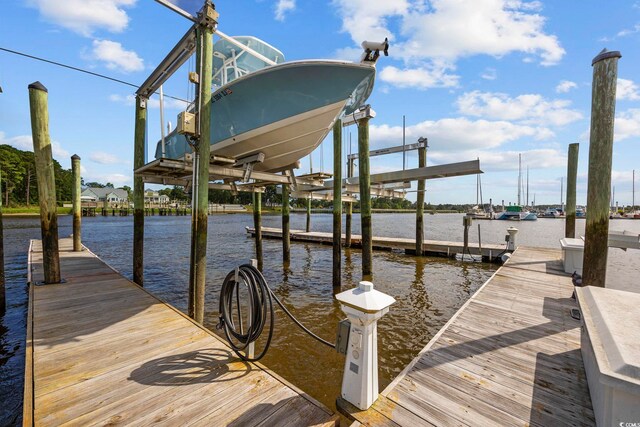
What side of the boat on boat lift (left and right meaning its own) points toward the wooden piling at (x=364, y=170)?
left

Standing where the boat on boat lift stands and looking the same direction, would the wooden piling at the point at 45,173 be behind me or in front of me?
behind

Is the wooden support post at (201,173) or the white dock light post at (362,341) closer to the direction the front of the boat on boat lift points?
the white dock light post

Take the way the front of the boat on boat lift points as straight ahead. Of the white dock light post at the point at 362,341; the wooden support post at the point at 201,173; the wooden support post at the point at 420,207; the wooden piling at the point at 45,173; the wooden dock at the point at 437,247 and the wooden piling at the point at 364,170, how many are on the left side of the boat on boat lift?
3

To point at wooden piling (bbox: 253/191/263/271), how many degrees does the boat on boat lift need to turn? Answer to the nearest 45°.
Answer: approximately 135° to its left

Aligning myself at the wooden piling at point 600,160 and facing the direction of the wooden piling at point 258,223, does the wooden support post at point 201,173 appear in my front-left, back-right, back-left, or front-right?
front-left

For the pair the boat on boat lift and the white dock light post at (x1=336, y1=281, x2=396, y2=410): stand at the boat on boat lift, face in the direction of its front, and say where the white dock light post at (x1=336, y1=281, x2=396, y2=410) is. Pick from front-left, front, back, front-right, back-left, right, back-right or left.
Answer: front-right

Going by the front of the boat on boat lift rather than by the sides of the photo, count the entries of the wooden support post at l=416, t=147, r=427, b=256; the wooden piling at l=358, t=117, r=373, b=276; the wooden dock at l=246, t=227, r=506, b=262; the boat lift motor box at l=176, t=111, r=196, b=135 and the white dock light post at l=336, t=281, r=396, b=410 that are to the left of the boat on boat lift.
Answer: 3

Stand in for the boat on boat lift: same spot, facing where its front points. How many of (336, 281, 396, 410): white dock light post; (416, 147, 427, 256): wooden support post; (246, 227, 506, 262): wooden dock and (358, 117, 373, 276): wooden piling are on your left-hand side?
3

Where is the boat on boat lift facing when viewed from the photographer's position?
facing the viewer and to the right of the viewer

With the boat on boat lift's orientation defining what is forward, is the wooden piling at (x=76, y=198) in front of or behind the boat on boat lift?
behind

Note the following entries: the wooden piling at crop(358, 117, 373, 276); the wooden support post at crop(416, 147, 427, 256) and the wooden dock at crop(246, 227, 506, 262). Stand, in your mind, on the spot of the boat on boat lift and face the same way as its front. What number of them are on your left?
3

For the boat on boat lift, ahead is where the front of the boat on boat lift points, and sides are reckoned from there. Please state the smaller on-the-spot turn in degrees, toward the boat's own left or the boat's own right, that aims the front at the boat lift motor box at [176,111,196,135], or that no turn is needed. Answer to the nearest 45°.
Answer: approximately 90° to the boat's own right

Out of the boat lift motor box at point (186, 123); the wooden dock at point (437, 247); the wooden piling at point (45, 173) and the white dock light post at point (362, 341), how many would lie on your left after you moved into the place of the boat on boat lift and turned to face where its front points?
1

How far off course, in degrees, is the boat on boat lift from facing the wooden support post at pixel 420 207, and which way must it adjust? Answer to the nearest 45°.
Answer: approximately 90° to its left

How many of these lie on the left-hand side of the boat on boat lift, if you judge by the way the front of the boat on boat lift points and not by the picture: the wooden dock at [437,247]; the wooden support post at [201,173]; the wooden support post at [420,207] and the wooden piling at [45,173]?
2

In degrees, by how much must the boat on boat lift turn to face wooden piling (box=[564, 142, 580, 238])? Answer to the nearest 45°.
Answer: approximately 45° to its left
